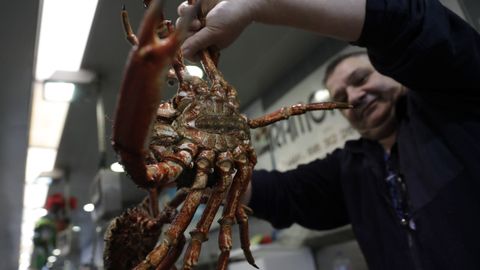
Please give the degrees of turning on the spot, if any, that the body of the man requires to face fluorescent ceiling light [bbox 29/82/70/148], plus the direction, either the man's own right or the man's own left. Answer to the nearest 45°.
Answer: approximately 90° to the man's own right

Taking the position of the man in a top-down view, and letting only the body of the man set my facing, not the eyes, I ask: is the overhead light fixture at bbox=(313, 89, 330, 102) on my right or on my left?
on my right

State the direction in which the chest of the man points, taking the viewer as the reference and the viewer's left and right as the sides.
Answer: facing the viewer and to the left of the viewer

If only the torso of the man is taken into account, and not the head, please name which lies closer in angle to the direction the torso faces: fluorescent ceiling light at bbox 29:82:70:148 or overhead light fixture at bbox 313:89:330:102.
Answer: the fluorescent ceiling light

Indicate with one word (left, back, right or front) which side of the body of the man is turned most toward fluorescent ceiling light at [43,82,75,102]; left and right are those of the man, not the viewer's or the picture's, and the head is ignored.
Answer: right

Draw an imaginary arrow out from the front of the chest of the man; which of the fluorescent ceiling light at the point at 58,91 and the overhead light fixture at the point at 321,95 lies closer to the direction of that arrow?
the fluorescent ceiling light

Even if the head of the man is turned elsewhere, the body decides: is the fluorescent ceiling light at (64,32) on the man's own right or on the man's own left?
on the man's own right

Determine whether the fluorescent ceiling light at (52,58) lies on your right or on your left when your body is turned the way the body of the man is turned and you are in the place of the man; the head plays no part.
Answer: on your right
